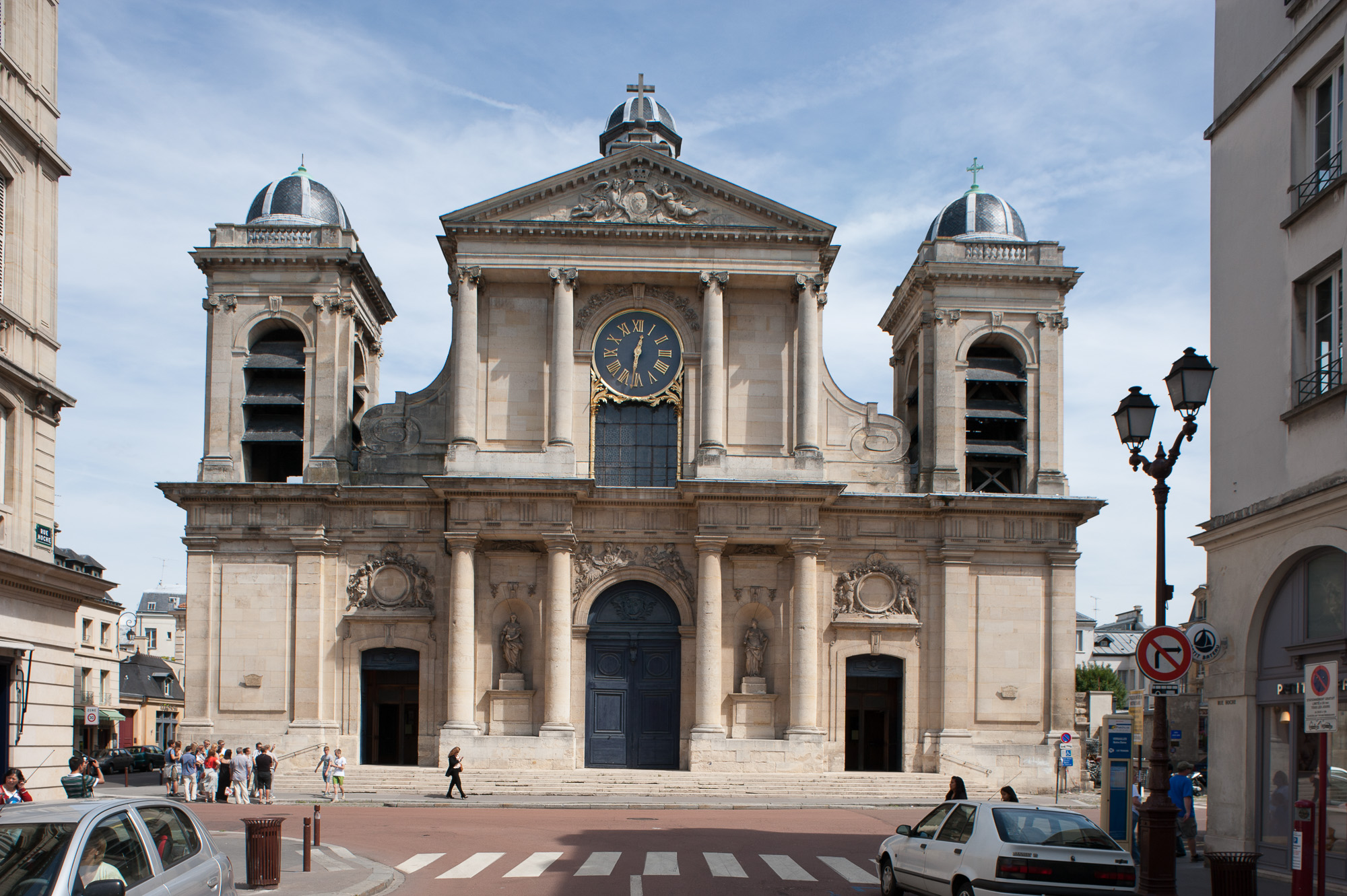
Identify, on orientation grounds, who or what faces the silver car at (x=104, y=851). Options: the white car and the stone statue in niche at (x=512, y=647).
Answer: the stone statue in niche

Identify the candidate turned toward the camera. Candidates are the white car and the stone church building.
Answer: the stone church building

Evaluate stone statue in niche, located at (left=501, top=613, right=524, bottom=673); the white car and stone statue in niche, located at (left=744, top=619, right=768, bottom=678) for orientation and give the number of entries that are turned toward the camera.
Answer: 2

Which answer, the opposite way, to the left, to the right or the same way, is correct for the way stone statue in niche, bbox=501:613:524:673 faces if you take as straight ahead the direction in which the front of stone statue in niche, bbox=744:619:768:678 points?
the same way

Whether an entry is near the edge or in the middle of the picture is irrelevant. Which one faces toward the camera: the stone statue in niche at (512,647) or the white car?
the stone statue in niche

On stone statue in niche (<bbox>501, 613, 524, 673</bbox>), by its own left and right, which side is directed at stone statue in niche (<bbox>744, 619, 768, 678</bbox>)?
left

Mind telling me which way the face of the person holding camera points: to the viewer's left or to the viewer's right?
to the viewer's right

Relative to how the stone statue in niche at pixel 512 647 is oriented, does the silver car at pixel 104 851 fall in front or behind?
in front

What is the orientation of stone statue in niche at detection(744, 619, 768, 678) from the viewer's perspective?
toward the camera

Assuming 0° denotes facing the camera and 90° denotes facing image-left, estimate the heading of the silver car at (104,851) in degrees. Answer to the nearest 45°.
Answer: approximately 45°

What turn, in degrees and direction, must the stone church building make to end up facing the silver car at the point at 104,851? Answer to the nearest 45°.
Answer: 0° — it already faces it

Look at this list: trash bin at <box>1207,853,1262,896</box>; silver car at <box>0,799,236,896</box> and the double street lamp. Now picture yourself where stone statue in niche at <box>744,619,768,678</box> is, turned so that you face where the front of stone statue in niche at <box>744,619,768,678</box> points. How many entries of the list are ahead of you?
3

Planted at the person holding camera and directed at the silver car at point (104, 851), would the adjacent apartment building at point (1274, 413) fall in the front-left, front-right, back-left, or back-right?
front-left
